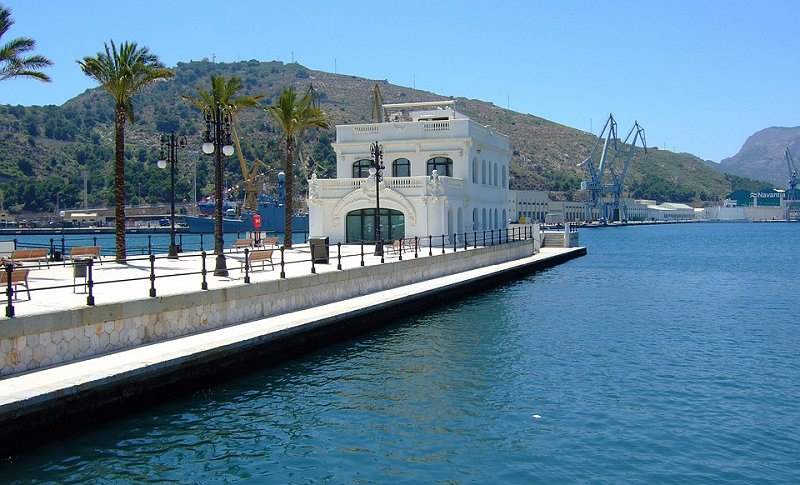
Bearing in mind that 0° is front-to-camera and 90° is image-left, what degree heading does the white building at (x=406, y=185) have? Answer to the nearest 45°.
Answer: approximately 0°

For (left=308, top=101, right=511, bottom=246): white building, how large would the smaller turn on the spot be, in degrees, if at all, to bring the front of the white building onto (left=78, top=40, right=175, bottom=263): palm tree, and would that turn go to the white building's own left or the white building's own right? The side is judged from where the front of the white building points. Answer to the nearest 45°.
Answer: approximately 45° to the white building's own right

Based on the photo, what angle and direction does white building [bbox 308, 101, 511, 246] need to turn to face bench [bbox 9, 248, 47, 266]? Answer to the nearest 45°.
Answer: approximately 45° to its right

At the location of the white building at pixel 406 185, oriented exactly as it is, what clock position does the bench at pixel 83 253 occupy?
The bench is roughly at 1 o'clock from the white building.
